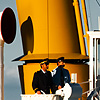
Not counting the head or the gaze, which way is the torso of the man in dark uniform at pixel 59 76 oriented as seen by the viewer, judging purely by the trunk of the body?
toward the camera
